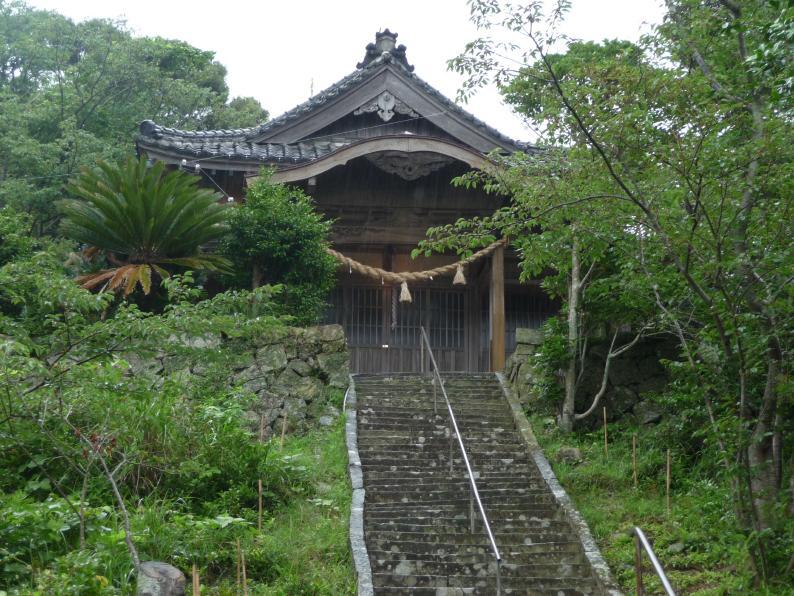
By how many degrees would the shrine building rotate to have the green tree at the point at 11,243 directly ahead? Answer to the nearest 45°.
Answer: approximately 90° to its right

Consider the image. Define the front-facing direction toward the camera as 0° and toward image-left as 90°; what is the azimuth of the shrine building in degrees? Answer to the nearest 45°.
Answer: approximately 0°

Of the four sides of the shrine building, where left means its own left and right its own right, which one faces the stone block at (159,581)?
front

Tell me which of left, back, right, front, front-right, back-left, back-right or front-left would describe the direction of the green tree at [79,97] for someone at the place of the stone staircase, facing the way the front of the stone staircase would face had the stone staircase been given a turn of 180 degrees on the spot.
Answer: front-left

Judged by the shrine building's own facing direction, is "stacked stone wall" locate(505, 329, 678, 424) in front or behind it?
in front

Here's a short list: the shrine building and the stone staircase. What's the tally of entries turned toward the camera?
2

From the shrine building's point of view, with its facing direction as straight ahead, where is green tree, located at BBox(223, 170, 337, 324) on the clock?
The green tree is roughly at 1 o'clock from the shrine building.

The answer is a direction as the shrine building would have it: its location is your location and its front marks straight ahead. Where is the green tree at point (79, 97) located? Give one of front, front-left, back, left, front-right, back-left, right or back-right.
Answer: back-right

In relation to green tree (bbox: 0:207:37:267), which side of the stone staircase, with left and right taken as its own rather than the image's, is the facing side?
right

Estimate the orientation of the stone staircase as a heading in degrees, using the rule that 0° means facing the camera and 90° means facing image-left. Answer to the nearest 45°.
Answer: approximately 0°

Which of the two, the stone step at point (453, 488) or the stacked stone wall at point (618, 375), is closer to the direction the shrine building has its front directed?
the stone step

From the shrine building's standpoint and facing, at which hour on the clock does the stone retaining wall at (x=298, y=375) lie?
The stone retaining wall is roughly at 1 o'clock from the shrine building.

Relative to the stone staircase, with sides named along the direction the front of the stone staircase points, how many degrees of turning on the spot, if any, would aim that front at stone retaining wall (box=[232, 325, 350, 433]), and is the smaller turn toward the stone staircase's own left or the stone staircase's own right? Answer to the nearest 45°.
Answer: approximately 135° to the stone staircase's own right

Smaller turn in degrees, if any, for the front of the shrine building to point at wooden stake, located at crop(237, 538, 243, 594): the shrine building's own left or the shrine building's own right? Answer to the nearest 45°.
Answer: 0° — it already faces it
